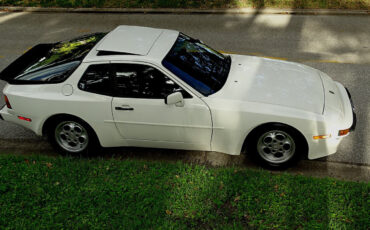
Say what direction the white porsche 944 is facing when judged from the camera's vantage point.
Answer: facing to the right of the viewer
